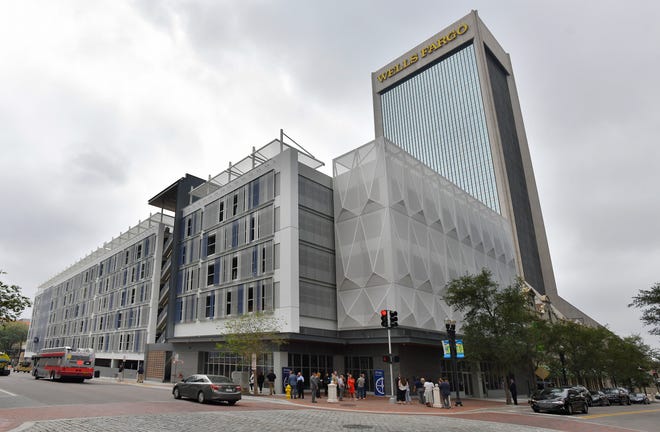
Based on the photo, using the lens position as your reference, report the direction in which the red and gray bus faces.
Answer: facing away from the viewer and to the left of the viewer

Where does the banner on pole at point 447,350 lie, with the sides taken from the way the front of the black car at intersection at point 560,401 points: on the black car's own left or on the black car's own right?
on the black car's own right

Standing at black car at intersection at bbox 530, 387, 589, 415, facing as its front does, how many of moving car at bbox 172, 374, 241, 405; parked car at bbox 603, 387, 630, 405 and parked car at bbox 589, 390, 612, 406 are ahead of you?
1

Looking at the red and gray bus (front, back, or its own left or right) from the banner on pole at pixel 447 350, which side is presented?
back

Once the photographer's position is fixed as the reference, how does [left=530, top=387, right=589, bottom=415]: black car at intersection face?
facing the viewer and to the left of the viewer

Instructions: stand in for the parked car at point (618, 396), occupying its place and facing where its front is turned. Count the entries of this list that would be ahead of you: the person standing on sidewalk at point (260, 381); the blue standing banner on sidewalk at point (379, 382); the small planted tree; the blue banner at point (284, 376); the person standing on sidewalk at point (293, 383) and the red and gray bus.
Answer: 6

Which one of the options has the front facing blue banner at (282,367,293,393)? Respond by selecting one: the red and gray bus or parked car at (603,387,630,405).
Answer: the parked car

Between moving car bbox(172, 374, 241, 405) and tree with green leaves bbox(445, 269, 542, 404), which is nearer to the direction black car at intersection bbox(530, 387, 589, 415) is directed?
the moving car

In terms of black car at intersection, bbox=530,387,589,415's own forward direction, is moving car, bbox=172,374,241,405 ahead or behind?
ahead

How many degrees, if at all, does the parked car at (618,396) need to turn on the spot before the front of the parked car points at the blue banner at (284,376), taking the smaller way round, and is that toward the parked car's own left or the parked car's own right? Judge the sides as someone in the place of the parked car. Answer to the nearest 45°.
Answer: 0° — it already faces it

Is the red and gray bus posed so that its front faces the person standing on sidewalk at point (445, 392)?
no

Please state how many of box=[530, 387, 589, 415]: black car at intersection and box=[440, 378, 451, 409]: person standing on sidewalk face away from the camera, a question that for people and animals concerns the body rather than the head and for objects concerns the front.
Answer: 1

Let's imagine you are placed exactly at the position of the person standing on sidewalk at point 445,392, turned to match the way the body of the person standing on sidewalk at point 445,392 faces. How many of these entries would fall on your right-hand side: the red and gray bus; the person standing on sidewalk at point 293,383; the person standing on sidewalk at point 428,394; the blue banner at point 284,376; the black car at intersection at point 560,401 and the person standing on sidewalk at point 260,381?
1

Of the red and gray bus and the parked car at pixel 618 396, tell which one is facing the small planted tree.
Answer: the parked car

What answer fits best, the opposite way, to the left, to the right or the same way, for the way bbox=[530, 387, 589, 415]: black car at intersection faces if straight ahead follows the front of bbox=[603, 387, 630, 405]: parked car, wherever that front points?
the same way

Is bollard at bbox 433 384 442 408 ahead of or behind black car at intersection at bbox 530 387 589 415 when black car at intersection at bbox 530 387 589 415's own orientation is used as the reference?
ahead

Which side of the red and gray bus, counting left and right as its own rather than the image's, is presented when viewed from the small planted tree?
back

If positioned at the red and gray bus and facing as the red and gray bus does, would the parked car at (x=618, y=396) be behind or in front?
behind

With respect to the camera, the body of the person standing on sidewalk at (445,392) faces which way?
away from the camera
